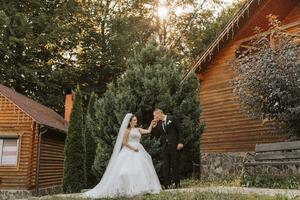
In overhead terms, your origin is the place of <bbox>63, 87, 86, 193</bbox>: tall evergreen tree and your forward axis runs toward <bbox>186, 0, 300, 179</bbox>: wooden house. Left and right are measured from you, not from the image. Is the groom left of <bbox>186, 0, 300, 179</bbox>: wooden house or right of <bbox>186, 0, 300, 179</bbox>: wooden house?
right

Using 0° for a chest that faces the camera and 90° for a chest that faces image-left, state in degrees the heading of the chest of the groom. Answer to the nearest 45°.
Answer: approximately 45°

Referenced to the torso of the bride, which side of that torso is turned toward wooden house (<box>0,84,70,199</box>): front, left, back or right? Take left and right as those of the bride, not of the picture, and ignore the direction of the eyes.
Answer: back

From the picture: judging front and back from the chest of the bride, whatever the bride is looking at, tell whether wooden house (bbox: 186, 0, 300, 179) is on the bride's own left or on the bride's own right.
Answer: on the bride's own left

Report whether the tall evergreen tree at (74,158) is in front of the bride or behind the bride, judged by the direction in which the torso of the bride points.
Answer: behind

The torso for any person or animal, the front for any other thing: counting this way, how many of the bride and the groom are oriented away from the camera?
0
